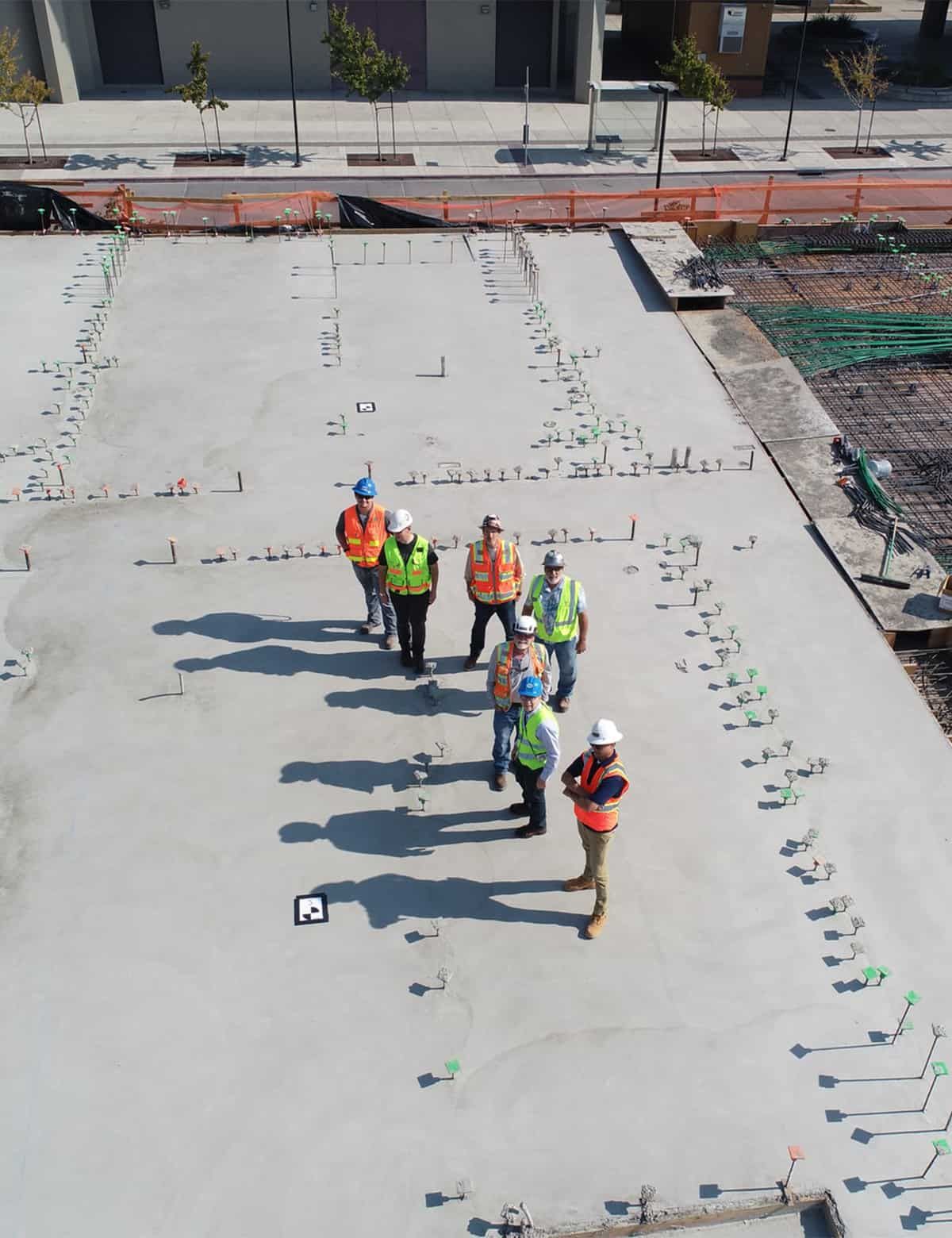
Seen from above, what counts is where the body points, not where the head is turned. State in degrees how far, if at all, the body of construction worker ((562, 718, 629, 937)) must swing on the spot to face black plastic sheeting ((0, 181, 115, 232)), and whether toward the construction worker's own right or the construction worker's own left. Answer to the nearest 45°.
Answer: approximately 90° to the construction worker's own right

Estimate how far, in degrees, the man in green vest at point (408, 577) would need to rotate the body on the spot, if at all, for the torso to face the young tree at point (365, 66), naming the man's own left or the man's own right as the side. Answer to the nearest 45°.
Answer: approximately 180°

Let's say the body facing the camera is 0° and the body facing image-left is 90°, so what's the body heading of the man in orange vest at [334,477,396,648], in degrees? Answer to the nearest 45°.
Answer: approximately 0°

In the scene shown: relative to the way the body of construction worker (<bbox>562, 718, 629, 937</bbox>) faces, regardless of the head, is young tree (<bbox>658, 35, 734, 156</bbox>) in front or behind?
behind

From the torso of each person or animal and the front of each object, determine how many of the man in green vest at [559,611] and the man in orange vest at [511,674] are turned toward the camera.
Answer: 2

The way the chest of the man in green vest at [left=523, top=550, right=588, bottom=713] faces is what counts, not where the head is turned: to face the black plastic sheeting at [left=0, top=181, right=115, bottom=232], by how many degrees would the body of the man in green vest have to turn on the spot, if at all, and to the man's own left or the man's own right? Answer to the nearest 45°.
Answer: approximately 135° to the man's own right

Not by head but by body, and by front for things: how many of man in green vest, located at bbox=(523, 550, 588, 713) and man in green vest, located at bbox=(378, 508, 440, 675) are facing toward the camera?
2

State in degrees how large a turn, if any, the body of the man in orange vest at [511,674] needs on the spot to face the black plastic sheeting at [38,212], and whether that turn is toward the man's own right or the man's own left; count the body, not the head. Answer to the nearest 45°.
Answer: approximately 135° to the man's own right

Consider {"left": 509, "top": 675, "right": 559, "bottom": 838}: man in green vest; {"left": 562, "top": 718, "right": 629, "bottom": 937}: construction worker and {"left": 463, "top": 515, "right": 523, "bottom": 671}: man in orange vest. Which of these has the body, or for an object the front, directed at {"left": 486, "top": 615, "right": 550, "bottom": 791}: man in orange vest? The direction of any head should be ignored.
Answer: {"left": 463, "top": 515, "right": 523, "bottom": 671}: man in orange vest

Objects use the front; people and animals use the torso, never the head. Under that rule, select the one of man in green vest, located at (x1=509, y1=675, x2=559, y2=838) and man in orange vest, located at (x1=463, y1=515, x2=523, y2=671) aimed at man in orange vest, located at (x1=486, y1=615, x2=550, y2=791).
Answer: man in orange vest, located at (x1=463, y1=515, x2=523, y2=671)

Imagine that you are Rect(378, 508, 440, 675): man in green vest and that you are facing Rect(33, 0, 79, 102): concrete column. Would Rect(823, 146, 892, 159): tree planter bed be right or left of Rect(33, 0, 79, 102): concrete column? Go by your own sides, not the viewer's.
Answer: right

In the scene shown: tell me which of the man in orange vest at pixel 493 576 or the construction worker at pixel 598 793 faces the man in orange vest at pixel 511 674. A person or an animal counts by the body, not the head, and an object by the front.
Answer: the man in orange vest at pixel 493 576
